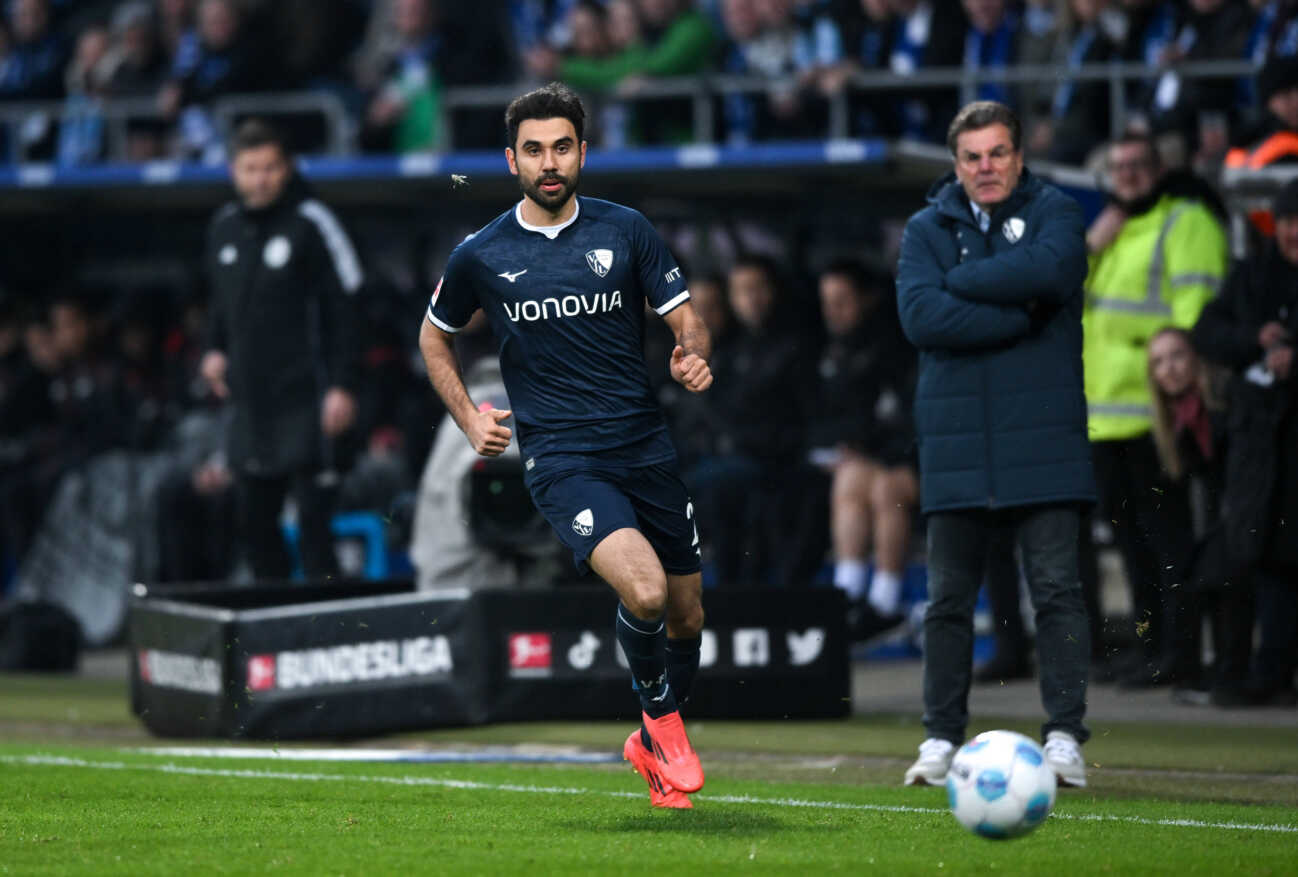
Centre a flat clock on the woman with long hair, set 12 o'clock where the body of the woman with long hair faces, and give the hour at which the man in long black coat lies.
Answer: The man in long black coat is roughly at 3 o'clock from the woman with long hair.

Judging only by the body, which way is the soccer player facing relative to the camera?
toward the camera

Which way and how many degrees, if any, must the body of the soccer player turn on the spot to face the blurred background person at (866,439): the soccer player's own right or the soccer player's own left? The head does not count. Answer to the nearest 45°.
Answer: approximately 180°

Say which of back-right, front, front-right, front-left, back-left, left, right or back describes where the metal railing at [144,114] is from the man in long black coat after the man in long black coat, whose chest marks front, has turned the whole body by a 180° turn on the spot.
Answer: front-left

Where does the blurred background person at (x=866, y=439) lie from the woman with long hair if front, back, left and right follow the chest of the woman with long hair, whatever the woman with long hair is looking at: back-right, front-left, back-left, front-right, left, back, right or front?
back-right

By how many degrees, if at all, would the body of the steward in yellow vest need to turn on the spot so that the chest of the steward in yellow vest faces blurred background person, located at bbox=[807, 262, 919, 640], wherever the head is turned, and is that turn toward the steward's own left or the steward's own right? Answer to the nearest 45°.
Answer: approximately 90° to the steward's own right

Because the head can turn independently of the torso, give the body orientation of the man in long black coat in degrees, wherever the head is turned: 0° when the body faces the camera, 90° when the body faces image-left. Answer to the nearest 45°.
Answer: approximately 45°

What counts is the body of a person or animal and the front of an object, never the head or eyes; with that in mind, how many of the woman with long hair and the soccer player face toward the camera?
2

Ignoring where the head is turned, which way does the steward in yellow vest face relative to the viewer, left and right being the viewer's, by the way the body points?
facing the viewer and to the left of the viewer
